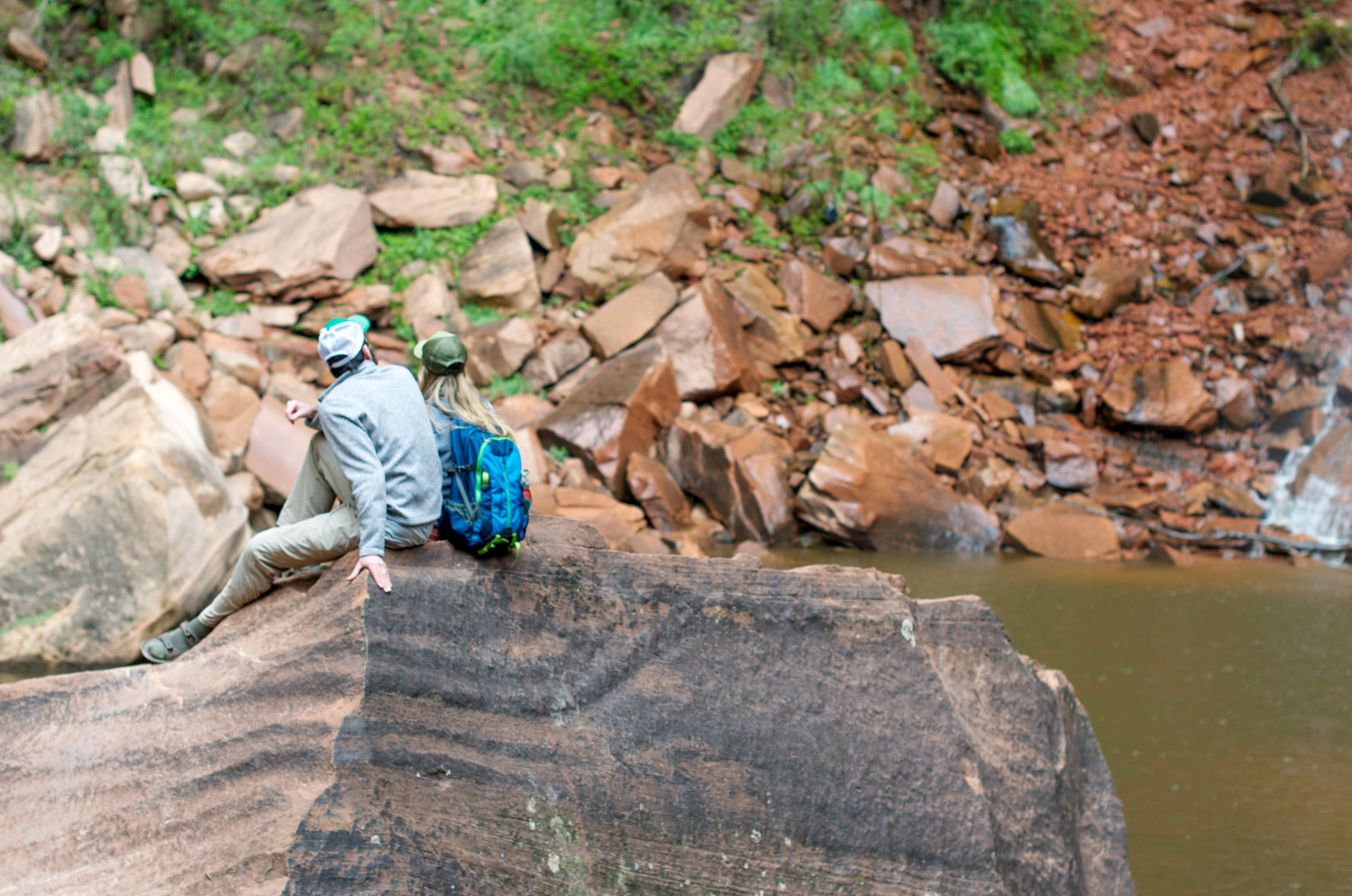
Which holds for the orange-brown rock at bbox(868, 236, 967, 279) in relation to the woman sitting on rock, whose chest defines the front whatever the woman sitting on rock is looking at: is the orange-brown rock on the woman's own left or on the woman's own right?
on the woman's own right

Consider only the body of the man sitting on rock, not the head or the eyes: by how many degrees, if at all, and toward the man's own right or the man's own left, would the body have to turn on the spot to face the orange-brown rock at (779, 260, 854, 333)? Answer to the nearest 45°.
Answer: approximately 90° to the man's own right

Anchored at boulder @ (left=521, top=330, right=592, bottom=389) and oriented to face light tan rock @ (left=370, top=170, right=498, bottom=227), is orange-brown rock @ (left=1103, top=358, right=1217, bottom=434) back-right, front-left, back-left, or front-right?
back-right

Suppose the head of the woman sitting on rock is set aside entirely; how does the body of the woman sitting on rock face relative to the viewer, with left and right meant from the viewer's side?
facing away from the viewer and to the left of the viewer

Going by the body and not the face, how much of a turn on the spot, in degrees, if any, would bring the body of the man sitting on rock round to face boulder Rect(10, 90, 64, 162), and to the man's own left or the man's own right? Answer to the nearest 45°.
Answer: approximately 45° to the man's own right

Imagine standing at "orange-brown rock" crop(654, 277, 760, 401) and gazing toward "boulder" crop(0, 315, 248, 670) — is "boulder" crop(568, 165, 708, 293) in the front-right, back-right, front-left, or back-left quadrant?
back-right

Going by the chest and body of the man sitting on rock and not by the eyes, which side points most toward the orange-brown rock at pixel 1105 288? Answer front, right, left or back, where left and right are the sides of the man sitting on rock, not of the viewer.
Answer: right

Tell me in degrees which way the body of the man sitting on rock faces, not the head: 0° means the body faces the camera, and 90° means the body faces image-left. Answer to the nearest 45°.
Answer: approximately 135°

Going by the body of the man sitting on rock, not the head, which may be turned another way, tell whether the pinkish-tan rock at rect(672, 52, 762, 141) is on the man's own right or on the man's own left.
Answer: on the man's own right
